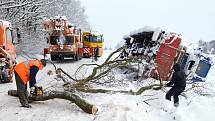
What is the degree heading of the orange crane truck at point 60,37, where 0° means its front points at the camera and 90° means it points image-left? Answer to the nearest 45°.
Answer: approximately 0°

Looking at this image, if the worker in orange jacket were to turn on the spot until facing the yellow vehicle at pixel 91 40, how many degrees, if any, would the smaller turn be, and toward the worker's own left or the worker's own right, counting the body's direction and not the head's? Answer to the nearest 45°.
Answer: approximately 90° to the worker's own left

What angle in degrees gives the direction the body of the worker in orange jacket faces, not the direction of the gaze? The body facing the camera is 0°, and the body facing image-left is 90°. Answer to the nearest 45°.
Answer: approximately 270°

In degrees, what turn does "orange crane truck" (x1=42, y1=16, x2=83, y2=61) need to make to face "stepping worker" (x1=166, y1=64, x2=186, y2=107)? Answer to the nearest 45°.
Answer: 0° — it already faces them

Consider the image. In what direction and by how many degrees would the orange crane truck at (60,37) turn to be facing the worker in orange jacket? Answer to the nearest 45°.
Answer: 0° — it already faces them

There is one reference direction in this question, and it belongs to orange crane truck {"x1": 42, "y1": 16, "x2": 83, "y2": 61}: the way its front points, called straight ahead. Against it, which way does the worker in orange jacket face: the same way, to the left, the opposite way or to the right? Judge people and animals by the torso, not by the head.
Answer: to the left

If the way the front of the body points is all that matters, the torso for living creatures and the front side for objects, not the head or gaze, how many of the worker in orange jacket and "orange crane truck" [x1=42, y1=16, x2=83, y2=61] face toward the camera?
1

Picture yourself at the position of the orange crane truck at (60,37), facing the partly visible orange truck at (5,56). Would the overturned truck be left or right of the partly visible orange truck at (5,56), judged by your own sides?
left
